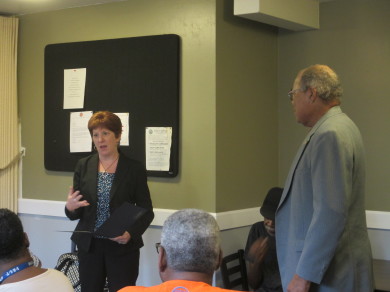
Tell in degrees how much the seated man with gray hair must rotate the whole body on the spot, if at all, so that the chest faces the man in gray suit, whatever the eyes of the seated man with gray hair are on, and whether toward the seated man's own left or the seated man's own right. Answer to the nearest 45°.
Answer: approximately 45° to the seated man's own right

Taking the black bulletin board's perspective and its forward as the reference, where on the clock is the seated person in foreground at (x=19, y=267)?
The seated person in foreground is roughly at 11 o'clock from the black bulletin board.

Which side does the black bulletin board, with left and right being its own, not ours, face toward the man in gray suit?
left

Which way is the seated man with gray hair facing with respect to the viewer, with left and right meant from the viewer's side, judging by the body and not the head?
facing away from the viewer

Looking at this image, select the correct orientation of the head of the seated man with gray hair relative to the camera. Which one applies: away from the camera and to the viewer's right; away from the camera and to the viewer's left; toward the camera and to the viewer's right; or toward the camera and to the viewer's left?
away from the camera and to the viewer's left

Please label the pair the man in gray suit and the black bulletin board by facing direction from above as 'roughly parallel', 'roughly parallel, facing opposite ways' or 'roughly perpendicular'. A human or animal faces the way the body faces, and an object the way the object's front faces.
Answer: roughly perpendicular

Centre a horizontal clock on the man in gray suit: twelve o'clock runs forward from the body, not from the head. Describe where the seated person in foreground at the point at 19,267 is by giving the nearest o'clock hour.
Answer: The seated person in foreground is roughly at 11 o'clock from the man in gray suit.

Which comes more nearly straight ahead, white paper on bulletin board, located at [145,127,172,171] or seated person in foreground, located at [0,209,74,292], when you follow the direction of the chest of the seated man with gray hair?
the white paper on bulletin board

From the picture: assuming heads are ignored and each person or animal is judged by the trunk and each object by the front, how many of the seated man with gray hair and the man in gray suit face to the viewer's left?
1

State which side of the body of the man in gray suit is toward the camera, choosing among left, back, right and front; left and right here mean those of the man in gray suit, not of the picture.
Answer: left

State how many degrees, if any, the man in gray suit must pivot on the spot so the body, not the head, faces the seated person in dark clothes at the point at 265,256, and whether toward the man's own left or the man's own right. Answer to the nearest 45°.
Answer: approximately 90° to the man's own right
